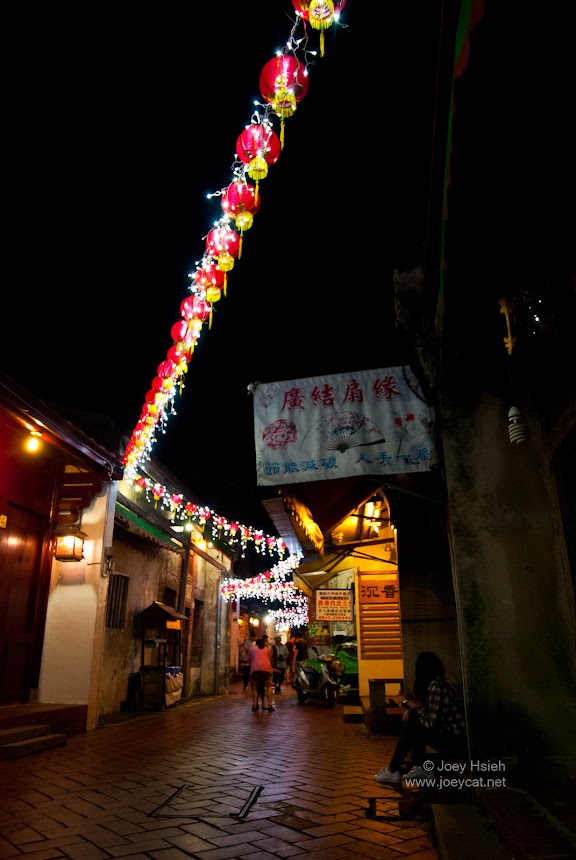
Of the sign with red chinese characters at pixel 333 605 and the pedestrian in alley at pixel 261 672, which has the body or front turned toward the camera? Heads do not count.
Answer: the sign with red chinese characters

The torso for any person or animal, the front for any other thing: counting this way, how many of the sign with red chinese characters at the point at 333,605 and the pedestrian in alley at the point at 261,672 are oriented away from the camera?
1

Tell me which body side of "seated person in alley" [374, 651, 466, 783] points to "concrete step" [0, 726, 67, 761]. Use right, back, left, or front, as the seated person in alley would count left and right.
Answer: front

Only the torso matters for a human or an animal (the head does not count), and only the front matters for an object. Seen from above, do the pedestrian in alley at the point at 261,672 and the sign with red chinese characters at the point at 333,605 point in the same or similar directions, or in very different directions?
very different directions

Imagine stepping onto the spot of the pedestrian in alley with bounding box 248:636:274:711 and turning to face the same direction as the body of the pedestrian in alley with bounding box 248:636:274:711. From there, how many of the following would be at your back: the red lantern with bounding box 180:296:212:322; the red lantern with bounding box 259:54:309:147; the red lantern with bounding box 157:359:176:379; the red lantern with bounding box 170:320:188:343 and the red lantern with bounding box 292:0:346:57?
5

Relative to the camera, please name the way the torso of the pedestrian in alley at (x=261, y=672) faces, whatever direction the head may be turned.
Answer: away from the camera

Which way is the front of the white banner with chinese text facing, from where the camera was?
facing the viewer

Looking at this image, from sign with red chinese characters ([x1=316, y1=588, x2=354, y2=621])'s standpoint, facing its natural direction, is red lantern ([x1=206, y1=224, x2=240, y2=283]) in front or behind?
in front

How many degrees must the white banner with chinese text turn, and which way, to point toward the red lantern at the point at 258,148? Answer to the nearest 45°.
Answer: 0° — it already faces it

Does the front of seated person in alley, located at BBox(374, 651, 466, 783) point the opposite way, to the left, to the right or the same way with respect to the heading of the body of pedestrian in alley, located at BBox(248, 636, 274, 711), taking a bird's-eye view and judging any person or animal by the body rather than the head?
to the left

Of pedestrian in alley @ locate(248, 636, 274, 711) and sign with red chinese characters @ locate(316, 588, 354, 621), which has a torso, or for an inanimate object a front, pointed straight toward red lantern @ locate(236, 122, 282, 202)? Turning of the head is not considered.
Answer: the sign with red chinese characters

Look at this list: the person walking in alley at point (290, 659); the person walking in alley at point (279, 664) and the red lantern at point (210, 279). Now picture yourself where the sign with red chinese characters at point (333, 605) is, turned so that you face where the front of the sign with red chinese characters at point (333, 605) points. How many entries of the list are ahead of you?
1

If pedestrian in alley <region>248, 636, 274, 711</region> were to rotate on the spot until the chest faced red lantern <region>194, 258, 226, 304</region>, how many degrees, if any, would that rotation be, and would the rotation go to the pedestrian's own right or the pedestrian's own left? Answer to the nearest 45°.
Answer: approximately 180°

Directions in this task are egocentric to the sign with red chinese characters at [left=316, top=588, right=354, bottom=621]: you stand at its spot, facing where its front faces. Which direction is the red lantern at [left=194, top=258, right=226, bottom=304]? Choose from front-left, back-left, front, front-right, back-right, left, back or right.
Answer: front

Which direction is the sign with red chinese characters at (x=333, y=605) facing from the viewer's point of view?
toward the camera

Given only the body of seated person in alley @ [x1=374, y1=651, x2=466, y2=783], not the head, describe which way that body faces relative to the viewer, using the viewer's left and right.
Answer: facing to the left of the viewer

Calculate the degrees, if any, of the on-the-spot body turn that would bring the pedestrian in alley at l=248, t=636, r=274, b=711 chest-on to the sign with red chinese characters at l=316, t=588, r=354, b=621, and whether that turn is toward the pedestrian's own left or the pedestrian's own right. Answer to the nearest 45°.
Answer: approximately 90° to the pedestrian's own right
